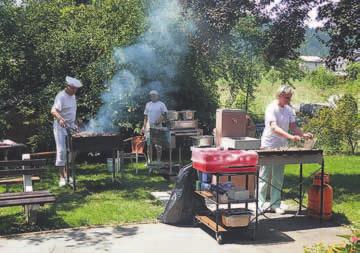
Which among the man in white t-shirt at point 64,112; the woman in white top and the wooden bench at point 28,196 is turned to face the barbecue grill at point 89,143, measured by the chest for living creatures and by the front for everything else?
the man in white t-shirt

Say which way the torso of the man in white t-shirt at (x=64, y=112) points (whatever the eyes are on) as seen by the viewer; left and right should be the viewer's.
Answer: facing the viewer and to the right of the viewer

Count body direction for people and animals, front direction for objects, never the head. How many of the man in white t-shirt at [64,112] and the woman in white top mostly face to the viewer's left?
0

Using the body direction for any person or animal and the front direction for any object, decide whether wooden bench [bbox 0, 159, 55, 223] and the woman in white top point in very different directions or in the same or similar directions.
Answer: same or similar directions

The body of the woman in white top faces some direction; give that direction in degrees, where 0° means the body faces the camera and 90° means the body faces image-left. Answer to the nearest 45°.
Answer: approximately 315°

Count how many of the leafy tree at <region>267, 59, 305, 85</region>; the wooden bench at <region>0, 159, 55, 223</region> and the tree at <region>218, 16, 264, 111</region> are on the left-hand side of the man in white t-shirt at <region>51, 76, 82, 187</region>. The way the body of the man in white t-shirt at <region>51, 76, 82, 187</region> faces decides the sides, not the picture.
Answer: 2

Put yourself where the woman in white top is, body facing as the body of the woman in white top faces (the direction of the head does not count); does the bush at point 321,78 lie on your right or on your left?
on your left
